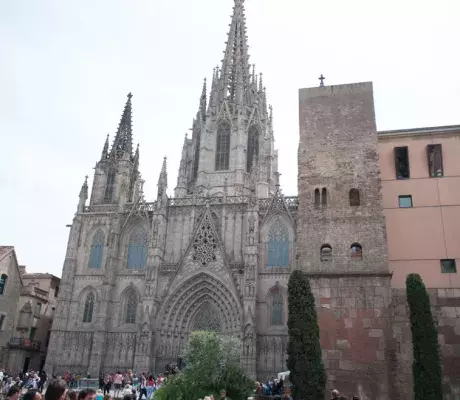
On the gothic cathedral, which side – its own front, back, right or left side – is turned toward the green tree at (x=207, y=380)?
front

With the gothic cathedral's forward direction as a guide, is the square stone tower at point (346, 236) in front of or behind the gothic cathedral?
in front

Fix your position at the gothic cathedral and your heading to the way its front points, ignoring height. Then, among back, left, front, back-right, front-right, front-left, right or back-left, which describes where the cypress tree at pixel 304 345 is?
front

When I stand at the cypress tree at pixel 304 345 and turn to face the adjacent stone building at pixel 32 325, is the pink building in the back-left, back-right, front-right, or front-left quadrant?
back-right

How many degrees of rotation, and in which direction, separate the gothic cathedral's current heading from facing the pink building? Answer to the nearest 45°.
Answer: approximately 45° to its left

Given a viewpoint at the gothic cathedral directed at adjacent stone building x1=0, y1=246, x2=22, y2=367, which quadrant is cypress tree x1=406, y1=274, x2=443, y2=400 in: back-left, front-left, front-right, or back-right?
back-left

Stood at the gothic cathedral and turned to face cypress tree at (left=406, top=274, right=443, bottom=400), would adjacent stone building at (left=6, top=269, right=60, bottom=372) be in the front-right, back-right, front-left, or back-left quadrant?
back-right

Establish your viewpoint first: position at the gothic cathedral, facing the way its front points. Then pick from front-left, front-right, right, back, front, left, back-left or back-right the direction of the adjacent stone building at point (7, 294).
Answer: right

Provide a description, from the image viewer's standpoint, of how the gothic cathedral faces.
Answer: facing the viewer
